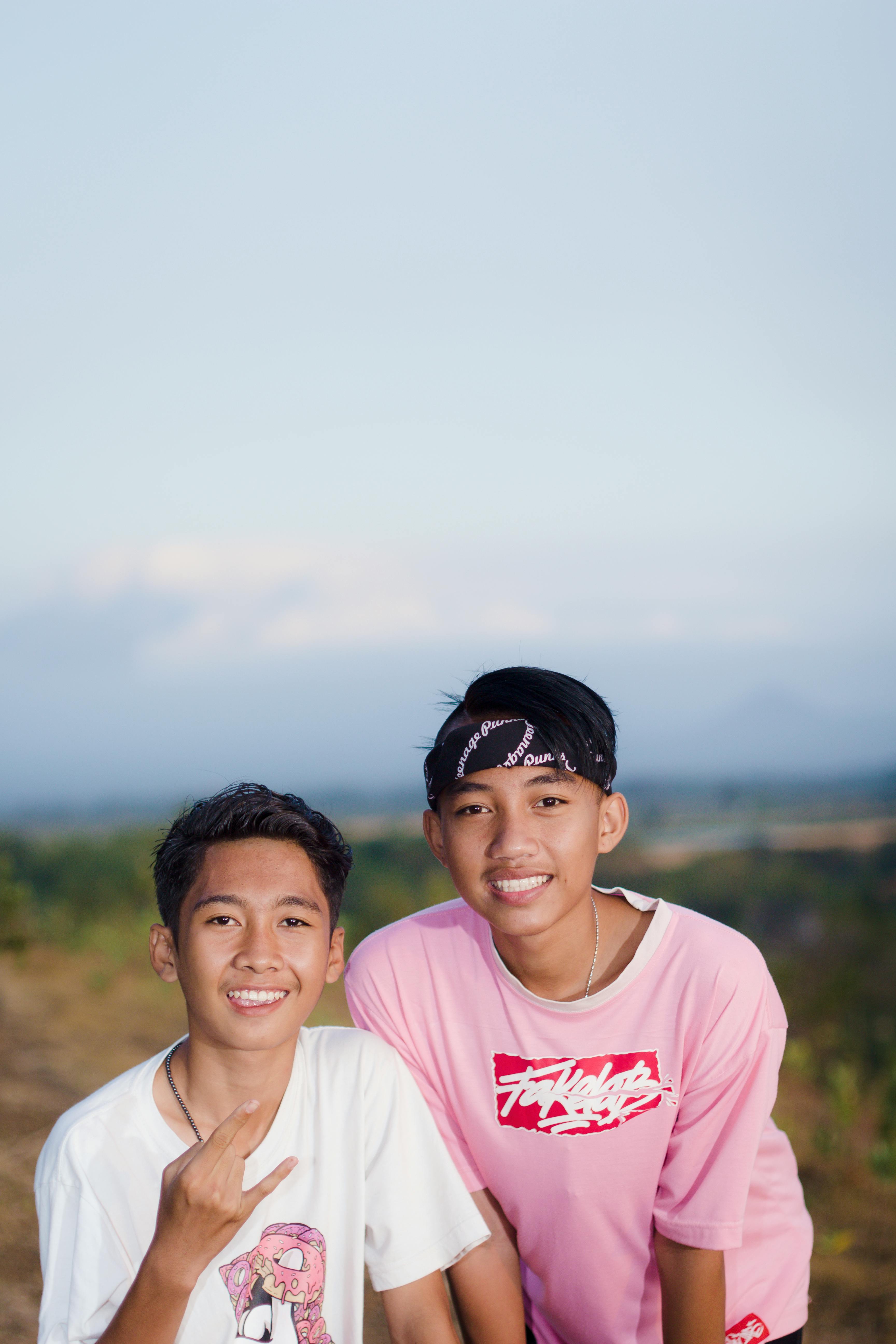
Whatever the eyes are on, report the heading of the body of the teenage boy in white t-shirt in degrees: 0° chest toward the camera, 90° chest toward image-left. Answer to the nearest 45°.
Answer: approximately 0°

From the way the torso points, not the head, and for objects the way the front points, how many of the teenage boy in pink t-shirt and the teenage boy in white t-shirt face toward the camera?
2
